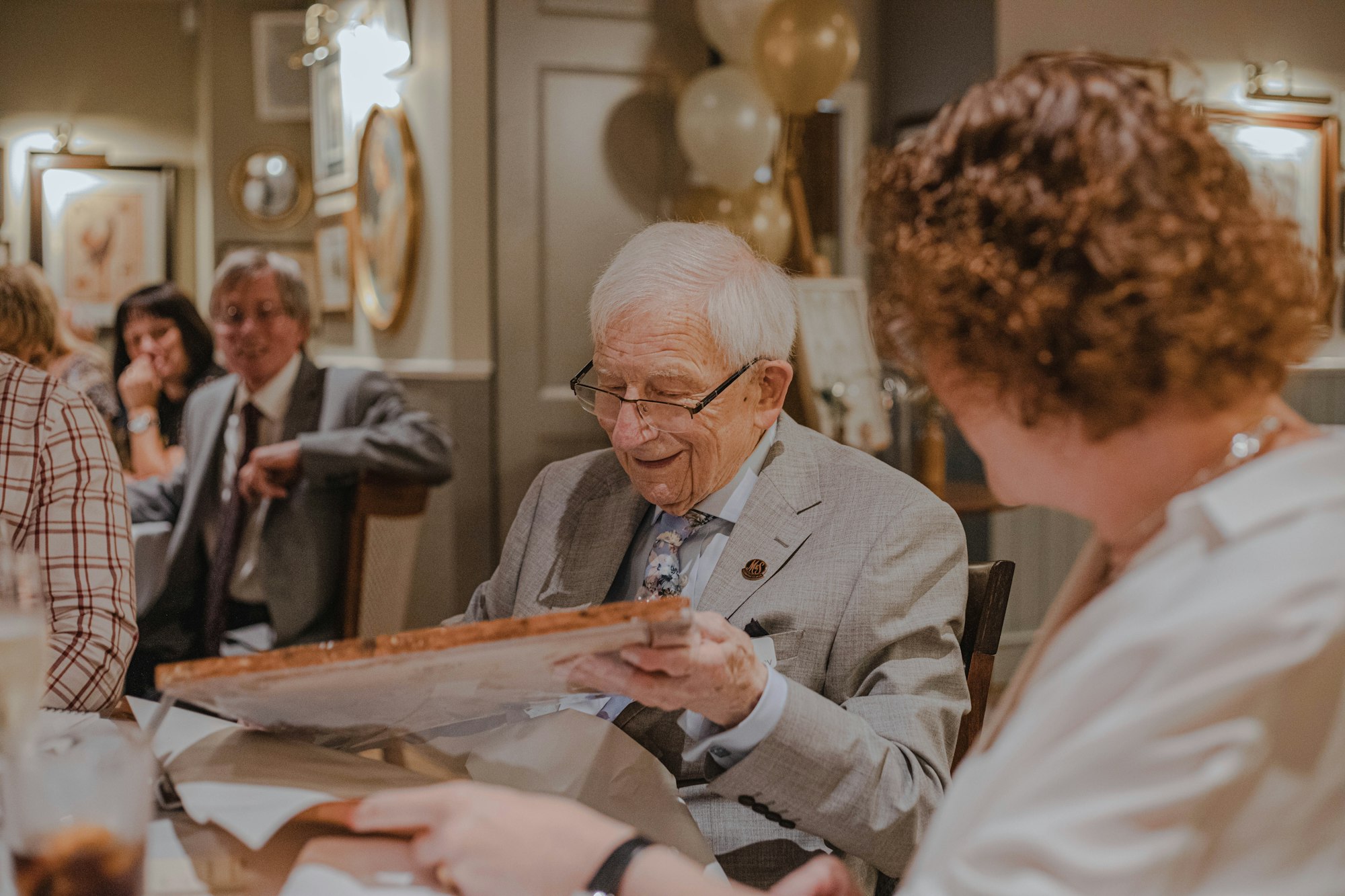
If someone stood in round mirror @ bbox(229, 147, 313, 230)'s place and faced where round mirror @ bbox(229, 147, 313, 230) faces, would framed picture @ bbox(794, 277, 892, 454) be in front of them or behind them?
in front

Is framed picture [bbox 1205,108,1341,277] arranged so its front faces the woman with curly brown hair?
yes

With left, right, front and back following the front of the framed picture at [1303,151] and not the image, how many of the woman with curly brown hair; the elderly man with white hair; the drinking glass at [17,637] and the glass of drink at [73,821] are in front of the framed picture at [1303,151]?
4

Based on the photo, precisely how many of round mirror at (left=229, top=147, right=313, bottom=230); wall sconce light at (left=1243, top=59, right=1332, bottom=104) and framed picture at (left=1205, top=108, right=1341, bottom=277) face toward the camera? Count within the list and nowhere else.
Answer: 3

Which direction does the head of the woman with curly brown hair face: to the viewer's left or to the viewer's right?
to the viewer's left

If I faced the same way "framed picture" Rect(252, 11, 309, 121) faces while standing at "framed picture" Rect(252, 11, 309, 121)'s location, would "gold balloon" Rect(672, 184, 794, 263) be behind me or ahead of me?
ahead

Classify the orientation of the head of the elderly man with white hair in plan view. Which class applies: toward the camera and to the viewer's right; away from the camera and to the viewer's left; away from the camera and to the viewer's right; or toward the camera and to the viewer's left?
toward the camera and to the viewer's left
